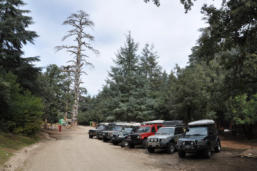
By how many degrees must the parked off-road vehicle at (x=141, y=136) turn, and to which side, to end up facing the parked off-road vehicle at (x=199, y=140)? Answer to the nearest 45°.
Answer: approximately 90° to its left

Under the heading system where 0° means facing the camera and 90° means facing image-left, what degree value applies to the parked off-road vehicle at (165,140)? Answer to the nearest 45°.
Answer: approximately 45°

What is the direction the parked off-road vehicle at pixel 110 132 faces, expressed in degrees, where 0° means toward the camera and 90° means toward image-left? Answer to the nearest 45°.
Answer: approximately 45°

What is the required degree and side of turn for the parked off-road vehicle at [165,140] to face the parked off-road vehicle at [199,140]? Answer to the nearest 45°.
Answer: approximately 90° to its left

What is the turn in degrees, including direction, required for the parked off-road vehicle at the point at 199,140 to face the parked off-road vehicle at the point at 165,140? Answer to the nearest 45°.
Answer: approximately 90° to its right
